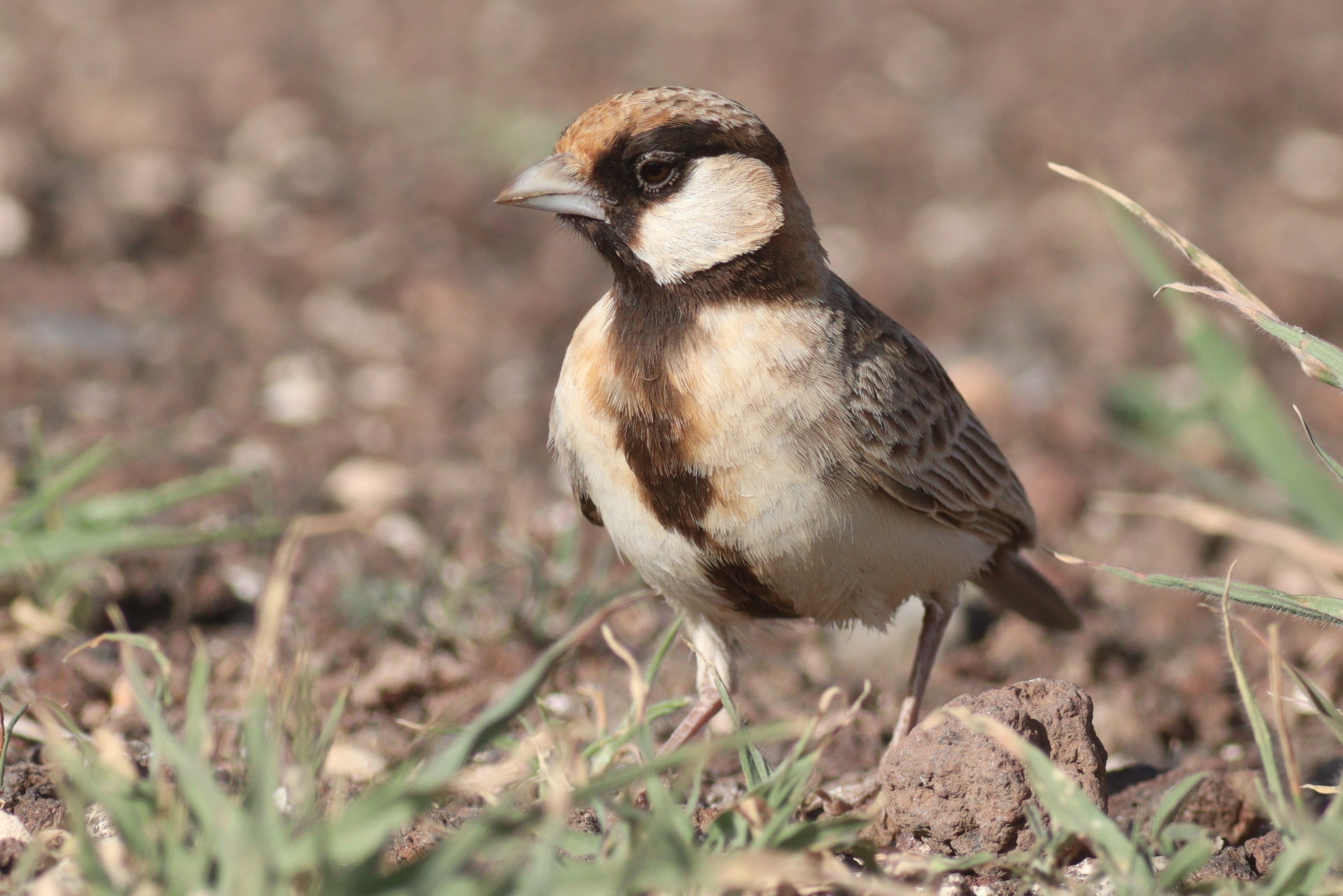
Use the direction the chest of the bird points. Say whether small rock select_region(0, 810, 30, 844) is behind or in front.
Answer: in front

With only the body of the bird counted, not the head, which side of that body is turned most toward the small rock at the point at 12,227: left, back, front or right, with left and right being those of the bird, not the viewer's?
right

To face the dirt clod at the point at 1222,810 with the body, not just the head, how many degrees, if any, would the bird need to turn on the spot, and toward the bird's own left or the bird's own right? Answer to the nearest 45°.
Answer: approximately 135° to the bird's own left

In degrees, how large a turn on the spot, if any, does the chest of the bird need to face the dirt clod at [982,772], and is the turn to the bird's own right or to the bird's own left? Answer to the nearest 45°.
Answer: approximately 90° to the bird's own left

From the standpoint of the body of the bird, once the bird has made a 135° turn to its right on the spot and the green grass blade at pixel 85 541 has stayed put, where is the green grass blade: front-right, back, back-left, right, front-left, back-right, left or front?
left

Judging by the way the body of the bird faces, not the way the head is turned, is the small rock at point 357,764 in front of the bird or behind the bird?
in front

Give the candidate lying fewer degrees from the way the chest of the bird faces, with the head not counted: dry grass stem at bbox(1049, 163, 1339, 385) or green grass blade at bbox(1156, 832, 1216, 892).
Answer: the green grass blade

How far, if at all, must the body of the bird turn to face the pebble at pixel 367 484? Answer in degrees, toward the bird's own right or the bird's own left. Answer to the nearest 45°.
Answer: approximately 90° to the bird's own right

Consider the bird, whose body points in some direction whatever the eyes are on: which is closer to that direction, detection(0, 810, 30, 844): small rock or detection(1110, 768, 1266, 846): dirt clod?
the small rock

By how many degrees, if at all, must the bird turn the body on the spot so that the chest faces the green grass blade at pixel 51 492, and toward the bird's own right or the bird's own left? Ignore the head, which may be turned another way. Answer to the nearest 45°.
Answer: approximately 45° to the bird's own right

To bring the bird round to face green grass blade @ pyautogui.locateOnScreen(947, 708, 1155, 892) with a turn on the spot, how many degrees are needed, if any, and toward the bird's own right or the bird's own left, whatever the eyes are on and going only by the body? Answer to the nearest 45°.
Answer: approximately 90° to the bird's own left

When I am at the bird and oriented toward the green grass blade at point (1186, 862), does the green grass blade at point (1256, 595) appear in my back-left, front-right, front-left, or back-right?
front-left

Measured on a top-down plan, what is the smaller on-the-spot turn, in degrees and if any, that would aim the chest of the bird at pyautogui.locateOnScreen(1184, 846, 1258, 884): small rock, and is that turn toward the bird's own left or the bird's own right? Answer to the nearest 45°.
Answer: approximately 90° to the bird's own left

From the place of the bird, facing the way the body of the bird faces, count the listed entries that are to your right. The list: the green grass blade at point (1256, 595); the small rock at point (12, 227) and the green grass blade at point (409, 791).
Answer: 1

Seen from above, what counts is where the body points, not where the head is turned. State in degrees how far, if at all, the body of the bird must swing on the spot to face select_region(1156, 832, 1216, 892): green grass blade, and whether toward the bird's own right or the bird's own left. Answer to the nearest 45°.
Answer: approximately 90° to the bird's own left
